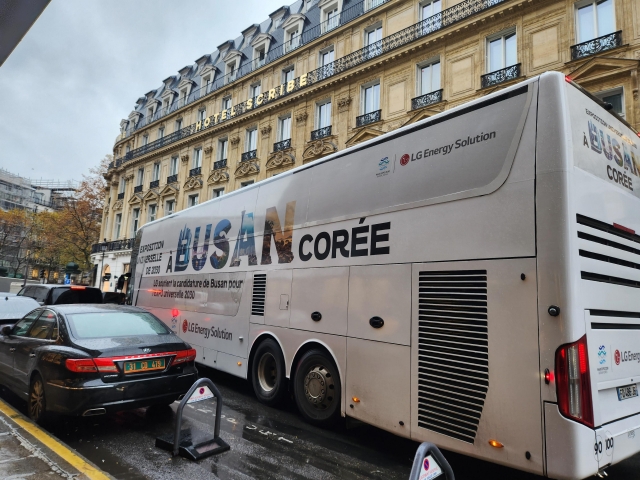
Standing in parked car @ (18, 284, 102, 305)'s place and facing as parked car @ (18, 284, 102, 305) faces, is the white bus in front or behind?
behind

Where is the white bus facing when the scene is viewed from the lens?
facing away from the viewer and to the left of the viewer

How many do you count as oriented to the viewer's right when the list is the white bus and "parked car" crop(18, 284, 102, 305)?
0

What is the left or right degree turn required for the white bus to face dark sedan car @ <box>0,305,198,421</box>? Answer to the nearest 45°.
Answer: approximately 45° to its left

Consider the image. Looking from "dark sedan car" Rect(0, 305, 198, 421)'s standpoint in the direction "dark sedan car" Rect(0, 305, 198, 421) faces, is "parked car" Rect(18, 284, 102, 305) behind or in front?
in front

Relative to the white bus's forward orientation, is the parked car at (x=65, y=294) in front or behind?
in front

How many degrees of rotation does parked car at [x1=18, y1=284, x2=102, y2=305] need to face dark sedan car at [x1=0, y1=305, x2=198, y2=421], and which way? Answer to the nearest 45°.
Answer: approximately 135° to its left

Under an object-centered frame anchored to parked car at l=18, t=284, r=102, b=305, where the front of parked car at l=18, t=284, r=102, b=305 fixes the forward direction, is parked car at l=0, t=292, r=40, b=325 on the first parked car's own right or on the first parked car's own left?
on the first parked car's own left

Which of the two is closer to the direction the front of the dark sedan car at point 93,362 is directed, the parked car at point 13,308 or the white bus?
the parked car

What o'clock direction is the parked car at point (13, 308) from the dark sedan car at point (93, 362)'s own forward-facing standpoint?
The parked car is roughly at 1 o'clock from the dark sedan car.

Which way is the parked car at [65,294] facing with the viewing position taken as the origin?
facing away from the viewer and to the left of the viewer

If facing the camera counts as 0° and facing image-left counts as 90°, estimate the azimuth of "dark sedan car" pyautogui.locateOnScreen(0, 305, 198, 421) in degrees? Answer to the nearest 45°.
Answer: approximately 135°
